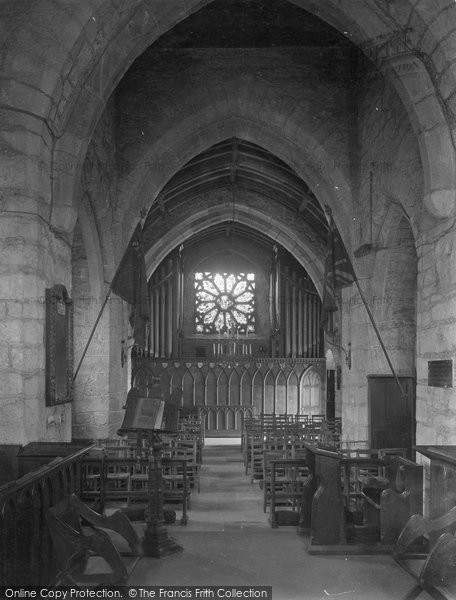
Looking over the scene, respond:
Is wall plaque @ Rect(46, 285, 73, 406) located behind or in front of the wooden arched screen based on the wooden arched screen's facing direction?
in front

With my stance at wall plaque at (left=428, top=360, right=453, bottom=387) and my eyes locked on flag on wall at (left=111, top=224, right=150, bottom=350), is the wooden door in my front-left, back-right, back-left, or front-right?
front-right

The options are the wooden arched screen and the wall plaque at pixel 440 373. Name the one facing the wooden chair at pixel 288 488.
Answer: the wooden arched screen

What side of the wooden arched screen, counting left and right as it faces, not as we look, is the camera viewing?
front

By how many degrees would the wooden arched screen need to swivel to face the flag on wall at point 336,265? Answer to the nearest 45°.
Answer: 0° — it already faces it

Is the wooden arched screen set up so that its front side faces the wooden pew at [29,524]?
yes

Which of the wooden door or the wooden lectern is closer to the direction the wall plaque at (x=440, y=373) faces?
the wooden lectern

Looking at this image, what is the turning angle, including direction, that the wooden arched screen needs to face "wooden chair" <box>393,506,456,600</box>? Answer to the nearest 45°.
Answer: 0° — it already faces it

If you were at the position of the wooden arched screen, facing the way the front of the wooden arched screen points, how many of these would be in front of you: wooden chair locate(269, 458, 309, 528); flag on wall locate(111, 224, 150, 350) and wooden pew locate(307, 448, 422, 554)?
3

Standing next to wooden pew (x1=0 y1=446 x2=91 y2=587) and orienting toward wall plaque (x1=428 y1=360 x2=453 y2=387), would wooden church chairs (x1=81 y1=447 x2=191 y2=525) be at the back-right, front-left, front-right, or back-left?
front-left
